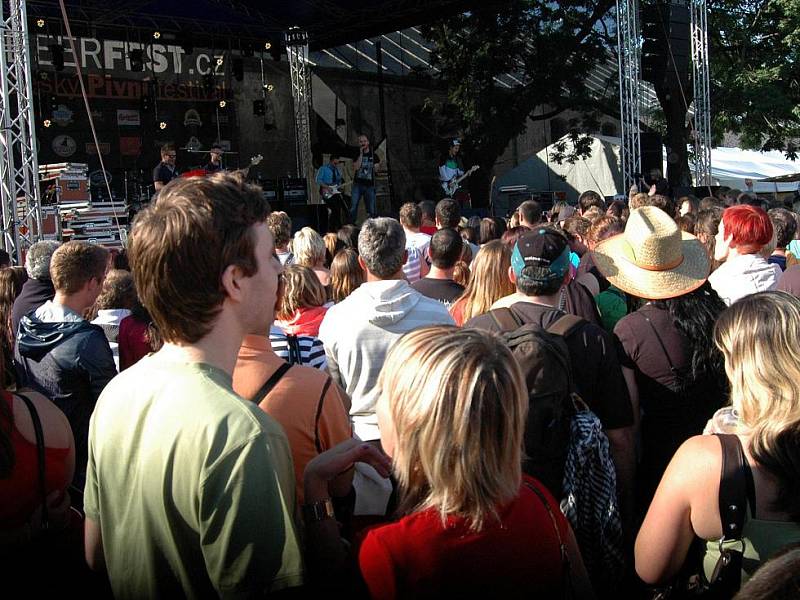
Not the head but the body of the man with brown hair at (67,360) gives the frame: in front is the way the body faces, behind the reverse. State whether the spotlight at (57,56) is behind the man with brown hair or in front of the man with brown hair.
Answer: in front

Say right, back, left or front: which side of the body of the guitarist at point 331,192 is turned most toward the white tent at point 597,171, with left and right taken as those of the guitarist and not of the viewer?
left

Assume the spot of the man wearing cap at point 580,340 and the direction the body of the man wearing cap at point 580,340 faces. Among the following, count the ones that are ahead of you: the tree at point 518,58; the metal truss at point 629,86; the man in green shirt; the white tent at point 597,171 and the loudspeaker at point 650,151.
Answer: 4

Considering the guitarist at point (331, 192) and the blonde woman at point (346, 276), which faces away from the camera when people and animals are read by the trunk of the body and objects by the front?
the blonde woman

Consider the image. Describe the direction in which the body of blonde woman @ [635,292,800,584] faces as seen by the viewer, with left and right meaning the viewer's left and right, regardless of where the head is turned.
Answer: facing away from the viewer and to the left of the viewer

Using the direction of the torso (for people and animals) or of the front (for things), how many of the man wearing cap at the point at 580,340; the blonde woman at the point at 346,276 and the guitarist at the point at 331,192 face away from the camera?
2

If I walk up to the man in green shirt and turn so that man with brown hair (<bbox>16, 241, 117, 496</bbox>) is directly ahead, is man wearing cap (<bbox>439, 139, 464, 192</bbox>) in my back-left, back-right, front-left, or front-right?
front-right

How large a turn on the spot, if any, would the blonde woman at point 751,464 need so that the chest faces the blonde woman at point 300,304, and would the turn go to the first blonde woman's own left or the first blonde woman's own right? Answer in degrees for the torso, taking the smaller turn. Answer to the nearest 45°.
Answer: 0° — they already face them

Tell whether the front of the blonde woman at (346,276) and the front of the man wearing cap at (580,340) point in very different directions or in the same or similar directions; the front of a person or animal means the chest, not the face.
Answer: same or similar directions

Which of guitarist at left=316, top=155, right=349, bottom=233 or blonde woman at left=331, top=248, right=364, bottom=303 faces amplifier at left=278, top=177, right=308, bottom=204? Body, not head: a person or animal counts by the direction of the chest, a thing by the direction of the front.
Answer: the blonde woman

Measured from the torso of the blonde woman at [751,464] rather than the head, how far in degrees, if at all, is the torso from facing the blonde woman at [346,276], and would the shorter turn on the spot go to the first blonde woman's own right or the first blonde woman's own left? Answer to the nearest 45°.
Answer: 0° — they already face them

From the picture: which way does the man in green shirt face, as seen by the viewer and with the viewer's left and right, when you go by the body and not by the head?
facing away from the viewer and to the right of the viewer

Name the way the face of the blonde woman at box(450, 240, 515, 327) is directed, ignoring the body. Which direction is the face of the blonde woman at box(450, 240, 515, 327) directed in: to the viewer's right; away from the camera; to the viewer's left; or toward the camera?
away from the camera

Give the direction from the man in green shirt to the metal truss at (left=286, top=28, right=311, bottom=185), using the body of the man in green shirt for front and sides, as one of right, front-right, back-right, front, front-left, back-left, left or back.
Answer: front-left

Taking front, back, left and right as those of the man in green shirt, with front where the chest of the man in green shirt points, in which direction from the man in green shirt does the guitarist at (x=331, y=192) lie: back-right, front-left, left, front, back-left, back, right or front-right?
front-left

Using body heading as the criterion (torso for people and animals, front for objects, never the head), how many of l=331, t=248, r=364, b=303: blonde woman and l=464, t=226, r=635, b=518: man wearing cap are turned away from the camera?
2

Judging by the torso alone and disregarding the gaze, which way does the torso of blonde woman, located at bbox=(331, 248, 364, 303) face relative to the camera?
away from the camera

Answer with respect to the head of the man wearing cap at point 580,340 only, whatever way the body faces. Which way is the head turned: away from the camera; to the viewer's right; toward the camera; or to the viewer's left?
away from the camera

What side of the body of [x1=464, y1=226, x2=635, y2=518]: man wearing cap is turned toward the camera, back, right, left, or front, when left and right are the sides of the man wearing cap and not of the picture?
back

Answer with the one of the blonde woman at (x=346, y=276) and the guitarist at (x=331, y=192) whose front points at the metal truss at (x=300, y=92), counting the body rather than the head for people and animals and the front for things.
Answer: the blonde woman

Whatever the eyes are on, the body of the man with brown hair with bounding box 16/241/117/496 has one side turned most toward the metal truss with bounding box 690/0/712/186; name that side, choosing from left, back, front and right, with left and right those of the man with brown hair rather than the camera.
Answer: front
